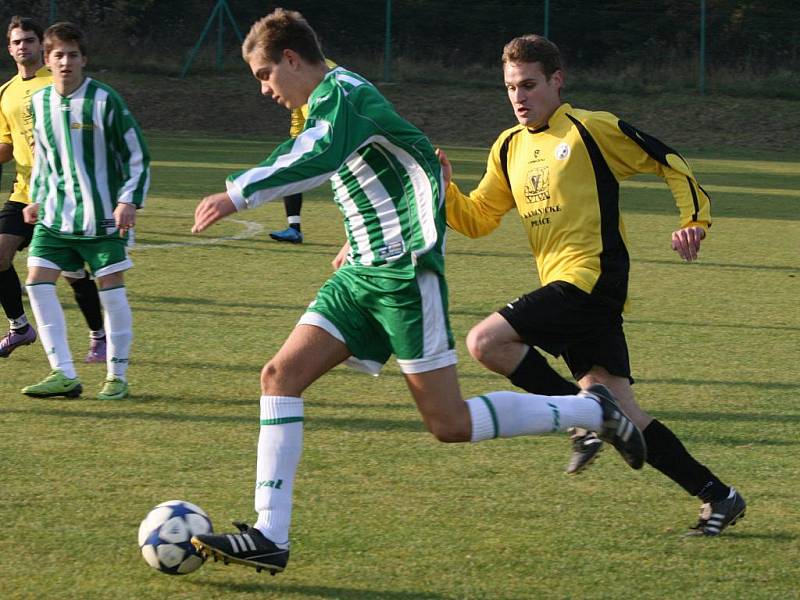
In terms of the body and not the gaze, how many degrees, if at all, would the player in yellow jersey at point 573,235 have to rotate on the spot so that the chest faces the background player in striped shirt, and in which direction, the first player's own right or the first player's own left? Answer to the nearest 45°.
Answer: approximately 90° to the first player's own right

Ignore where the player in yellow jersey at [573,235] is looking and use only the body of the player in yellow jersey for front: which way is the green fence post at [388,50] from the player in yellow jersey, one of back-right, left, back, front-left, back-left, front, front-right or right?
back-right

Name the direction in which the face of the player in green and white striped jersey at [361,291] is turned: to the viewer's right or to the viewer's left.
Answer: to the viewer's left

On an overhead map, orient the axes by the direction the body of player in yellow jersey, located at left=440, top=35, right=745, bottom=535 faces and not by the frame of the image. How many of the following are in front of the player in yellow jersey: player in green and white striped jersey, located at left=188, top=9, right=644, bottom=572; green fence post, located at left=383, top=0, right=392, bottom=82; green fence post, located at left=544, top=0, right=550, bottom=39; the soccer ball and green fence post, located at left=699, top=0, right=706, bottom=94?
2

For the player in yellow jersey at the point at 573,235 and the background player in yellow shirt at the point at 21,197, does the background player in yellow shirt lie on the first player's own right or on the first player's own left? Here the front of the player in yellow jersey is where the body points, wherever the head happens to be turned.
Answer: on the first player's own right

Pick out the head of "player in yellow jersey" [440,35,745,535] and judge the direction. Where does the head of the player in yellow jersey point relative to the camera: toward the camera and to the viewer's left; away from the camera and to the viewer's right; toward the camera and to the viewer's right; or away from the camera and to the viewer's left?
toward the camera and to the viewer's left

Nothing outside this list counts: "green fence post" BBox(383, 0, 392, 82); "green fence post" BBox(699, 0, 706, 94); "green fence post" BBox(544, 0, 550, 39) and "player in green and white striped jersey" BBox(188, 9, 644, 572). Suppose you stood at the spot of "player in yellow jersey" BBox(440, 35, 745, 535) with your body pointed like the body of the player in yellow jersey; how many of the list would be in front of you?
1

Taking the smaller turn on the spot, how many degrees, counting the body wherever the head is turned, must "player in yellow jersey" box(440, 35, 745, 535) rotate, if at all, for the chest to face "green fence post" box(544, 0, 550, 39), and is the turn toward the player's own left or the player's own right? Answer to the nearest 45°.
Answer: approximately 135° to the player's own right

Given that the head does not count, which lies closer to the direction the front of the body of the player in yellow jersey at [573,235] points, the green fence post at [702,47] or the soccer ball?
the soccer ball

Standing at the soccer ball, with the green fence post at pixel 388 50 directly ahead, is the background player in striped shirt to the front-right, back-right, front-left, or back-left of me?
front-left

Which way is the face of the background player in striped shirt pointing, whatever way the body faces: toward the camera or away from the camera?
toward the camera

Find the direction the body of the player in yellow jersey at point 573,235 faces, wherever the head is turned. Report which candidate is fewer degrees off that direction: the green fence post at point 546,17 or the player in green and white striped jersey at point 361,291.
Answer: the player in green and white striped jersey

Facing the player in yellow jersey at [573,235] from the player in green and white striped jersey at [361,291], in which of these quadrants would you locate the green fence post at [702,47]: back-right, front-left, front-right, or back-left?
front-left

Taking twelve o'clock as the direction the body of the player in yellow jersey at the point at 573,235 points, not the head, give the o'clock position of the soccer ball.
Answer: The soccer ball is roughly at 12 o'clock from the player in yellow jersey.

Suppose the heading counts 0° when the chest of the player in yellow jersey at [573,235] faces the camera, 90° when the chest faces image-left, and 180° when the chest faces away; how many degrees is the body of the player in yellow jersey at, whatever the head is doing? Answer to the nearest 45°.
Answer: approximately 45°

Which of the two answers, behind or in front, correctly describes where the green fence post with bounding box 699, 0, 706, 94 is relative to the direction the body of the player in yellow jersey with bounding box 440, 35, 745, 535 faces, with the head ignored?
behind

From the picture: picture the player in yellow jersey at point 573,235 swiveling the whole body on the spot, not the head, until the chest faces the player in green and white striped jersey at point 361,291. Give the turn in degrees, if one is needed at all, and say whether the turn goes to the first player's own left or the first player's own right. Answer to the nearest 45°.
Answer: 0° — they already face them

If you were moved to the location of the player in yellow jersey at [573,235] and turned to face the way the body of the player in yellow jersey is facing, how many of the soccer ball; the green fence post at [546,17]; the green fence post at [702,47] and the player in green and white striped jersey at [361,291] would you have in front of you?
2
